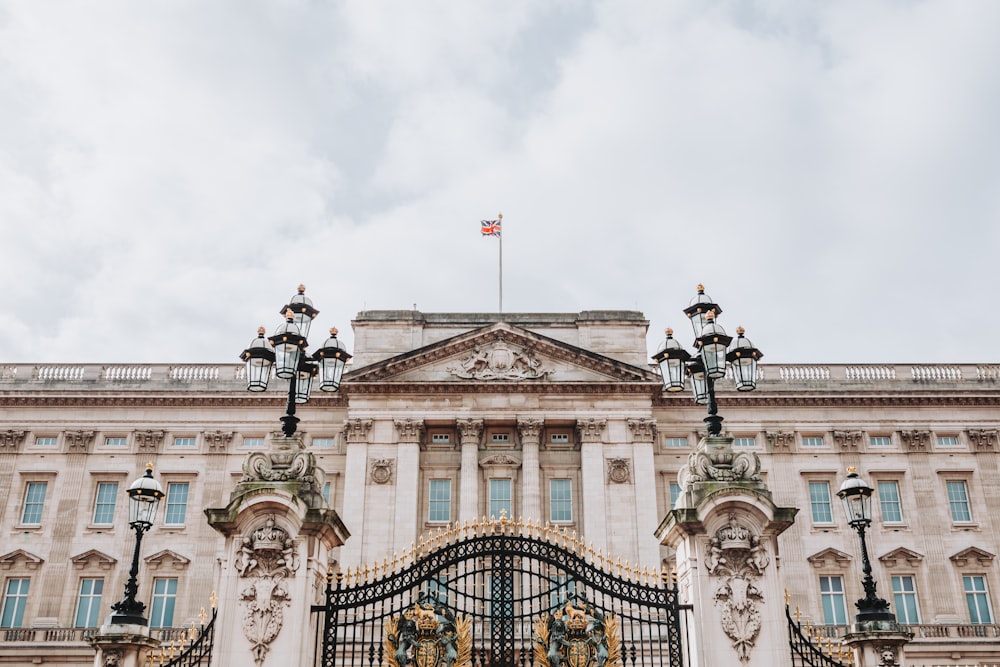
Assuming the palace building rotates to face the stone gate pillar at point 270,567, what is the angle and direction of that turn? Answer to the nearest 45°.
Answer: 0° — it already faces it

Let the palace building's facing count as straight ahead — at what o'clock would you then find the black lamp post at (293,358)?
The black lamp post is roughly at 12 o'clock from the palace building.

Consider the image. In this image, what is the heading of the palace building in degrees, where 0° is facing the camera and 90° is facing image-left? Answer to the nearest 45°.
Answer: approximately 0°

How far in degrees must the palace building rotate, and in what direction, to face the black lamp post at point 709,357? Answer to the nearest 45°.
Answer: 0° — it already faces it

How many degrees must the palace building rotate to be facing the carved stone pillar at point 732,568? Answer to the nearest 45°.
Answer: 0° — it already faces it
